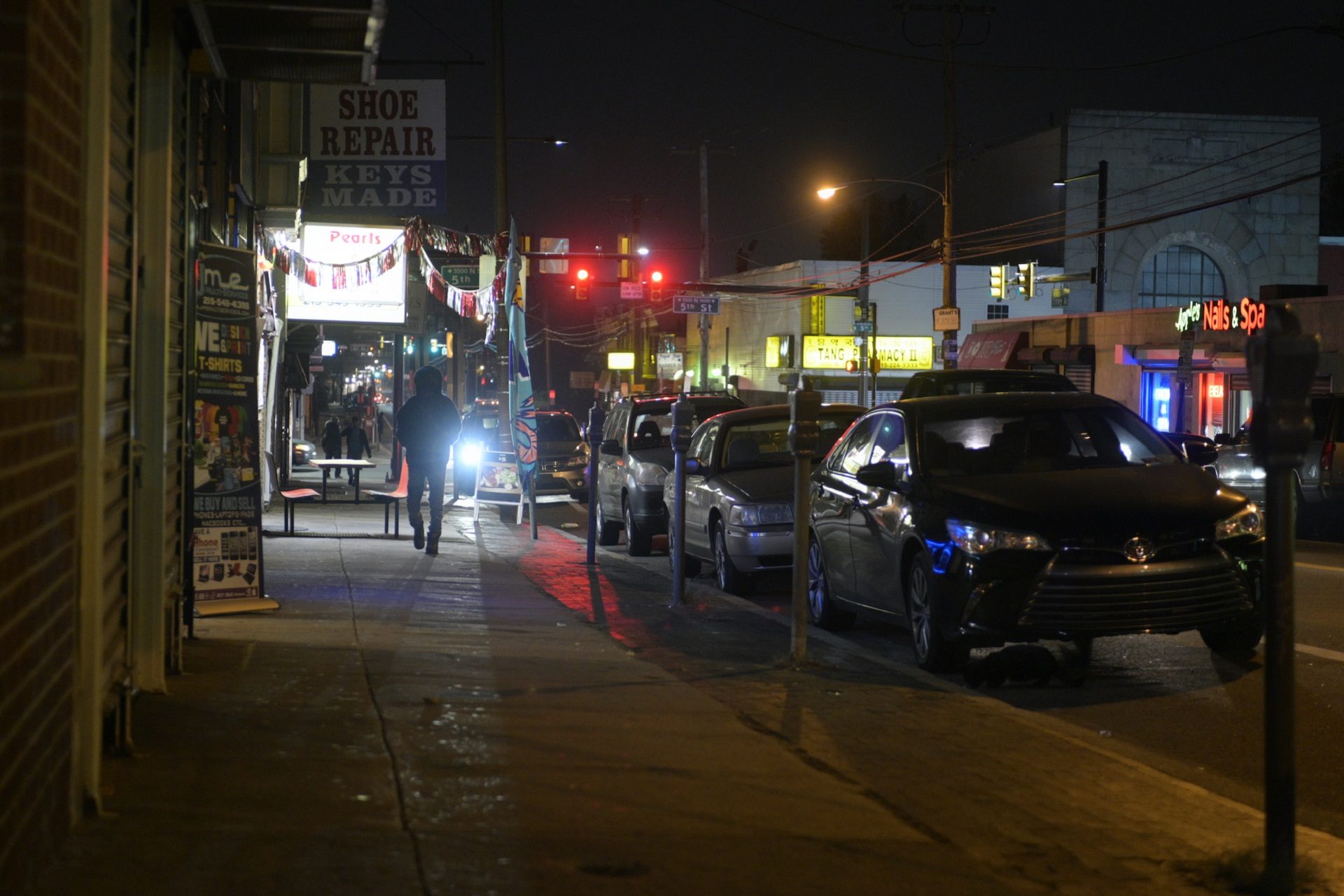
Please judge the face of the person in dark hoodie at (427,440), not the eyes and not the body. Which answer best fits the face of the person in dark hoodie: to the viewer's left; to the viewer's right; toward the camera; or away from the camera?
away from the camera

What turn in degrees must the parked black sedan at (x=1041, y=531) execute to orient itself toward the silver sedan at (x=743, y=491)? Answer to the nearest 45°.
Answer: approximately 180°

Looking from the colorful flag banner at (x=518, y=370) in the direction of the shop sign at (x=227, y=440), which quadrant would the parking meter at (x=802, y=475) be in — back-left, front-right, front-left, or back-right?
front-left

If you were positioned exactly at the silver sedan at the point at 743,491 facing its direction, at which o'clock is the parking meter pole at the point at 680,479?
The parking meter pole is roughly at 2 o'clock from the silver sedan.

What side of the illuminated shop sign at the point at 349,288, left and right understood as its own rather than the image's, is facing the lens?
front

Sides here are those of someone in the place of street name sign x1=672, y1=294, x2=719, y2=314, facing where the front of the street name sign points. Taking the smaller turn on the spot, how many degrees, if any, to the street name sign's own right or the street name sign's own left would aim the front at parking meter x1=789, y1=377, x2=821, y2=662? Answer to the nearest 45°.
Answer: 0° — it already faces it

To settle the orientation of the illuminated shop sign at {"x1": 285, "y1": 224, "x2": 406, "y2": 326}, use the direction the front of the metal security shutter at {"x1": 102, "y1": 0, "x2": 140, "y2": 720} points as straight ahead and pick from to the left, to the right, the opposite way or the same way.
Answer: to the right

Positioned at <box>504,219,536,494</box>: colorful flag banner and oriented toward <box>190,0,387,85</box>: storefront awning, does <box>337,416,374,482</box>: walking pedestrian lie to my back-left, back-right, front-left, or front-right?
back-right

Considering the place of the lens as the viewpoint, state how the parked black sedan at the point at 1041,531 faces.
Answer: facing the viewer and to the right of the viewer

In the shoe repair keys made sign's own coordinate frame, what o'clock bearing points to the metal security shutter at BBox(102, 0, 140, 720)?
The metal security shutter is roughly at 12 o'clock from the shoe repair keys made sign.

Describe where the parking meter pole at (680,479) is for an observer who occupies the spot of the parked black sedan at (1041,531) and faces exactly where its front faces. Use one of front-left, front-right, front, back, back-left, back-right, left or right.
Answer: back

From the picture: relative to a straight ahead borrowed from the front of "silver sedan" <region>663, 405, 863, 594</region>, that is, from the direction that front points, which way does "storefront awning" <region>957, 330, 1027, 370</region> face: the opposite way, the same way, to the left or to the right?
to the right
